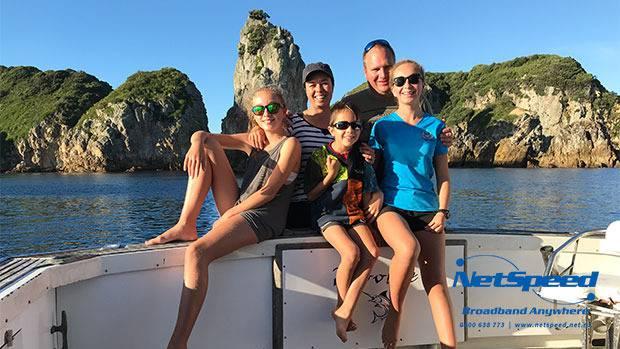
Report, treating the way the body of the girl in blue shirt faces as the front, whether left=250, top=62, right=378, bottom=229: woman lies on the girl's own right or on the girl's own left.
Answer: on the girl's own right

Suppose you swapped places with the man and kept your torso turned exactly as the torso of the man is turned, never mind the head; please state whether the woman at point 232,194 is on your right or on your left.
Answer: on your right

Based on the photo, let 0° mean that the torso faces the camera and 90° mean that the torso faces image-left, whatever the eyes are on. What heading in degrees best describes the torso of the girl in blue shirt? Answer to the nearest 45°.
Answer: approximately 0°

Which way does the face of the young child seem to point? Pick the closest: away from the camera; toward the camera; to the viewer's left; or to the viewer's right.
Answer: toward the camera

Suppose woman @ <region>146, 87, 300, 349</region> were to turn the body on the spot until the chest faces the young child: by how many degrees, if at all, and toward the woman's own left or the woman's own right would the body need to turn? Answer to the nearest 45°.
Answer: approximately 135° to the woman's own left

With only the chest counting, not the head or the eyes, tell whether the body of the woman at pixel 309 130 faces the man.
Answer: no

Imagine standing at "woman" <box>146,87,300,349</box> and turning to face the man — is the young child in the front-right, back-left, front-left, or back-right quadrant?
front-right

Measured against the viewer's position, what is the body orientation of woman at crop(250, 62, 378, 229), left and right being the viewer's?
facing the viewer

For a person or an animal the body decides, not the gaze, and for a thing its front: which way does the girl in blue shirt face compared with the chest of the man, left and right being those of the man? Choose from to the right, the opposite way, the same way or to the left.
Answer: the same way

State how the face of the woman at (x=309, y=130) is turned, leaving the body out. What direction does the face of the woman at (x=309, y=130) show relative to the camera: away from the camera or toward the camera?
toward the camera

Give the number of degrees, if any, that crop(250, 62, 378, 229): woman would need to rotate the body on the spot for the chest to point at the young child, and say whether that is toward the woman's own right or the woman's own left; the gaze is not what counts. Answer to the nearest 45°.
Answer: approximately 45° to the woman's own left

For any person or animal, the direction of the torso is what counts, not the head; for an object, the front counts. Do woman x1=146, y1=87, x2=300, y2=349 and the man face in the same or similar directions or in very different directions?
same or similar directions

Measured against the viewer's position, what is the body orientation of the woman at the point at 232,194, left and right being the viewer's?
facing the viewer and to the left of the viewer

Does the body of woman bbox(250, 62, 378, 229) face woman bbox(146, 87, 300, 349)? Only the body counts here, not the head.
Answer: no

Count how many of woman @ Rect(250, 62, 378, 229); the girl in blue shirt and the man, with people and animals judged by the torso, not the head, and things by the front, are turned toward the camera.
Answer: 3

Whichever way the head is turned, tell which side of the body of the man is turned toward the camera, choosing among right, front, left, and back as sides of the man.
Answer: front

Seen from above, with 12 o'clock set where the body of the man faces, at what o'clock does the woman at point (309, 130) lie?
The woman is roughly at 2 o'clock from the man.

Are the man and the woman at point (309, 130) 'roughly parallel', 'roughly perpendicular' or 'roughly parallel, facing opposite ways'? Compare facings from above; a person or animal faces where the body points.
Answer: roughly parallel

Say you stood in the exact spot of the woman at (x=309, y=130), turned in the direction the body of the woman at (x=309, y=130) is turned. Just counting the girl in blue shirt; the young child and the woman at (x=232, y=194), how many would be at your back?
0
